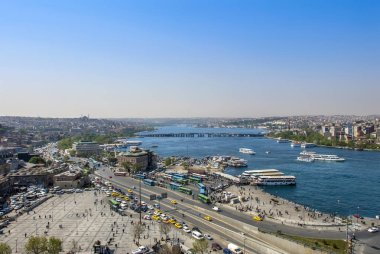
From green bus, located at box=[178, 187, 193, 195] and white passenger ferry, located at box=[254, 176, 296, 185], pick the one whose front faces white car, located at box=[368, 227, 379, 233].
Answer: the green bus

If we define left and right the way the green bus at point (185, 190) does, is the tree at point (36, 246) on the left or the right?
on its right

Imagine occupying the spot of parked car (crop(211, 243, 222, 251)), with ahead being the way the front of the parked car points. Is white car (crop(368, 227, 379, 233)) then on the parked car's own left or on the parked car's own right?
on the parked car's own left

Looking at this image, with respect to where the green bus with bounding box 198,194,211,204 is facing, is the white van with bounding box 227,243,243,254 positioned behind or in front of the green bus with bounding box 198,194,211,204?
in front

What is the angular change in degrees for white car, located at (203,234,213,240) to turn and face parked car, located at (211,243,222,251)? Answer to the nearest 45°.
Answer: approximately 45° to its right
